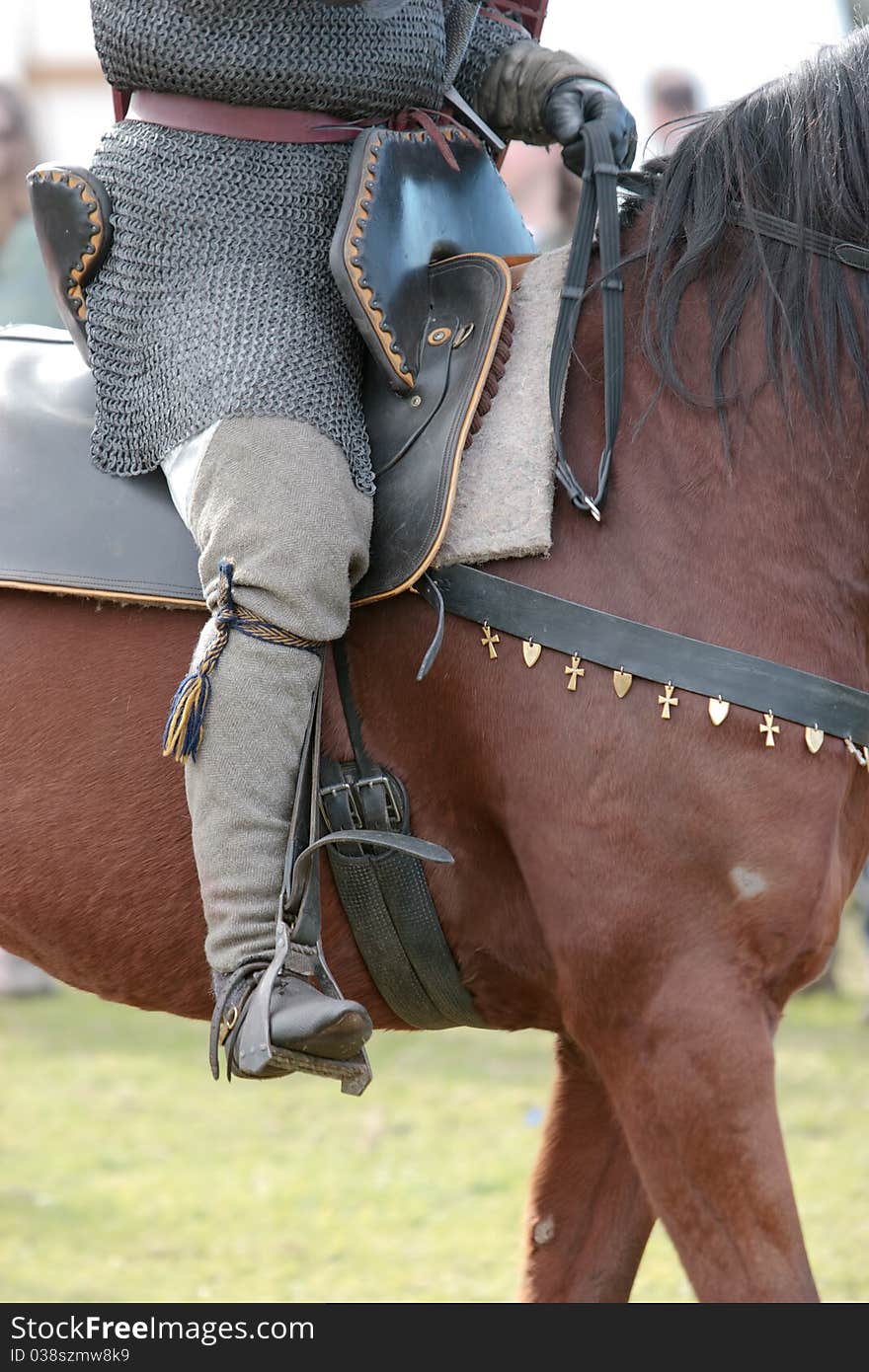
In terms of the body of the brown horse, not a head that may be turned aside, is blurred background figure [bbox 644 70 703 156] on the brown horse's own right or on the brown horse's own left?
on the brown horse's own left

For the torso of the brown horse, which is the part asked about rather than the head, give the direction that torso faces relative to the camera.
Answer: to the viewer's right

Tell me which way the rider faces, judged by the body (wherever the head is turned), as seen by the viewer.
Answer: to the viewer's right

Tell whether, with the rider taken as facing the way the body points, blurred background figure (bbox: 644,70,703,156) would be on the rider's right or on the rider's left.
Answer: on the rider's left

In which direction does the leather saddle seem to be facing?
to the viewer's right

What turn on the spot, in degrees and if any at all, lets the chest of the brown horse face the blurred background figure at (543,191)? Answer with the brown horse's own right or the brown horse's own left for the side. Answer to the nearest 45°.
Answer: approximately 90° to the brown horse's own left

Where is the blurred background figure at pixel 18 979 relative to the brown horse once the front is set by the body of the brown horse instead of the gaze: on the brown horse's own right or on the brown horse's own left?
on the brown horse's own left
